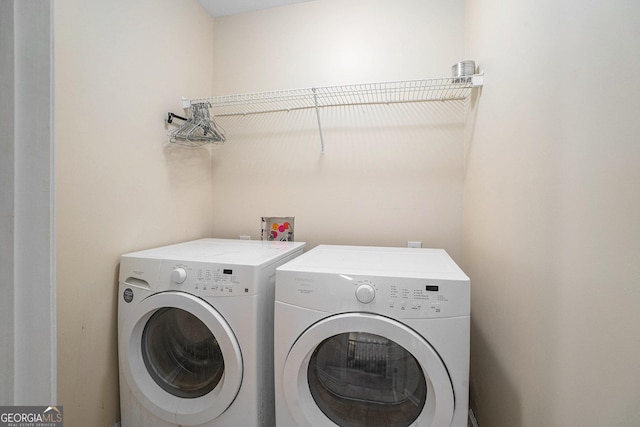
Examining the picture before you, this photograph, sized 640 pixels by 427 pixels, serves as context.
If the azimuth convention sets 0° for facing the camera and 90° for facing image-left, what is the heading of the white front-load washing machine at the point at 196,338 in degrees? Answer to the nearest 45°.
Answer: approximately 45°

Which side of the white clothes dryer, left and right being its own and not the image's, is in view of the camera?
front

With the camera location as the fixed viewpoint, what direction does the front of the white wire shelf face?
facing the viewer

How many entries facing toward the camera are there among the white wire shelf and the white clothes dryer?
2

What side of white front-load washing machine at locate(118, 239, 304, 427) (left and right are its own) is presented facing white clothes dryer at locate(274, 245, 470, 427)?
left

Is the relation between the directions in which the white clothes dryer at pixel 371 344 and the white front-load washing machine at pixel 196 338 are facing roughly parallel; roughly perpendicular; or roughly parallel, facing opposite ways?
roughly parallel

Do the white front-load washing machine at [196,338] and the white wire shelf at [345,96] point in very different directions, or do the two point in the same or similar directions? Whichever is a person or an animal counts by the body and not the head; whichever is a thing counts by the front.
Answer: same or similar directions
